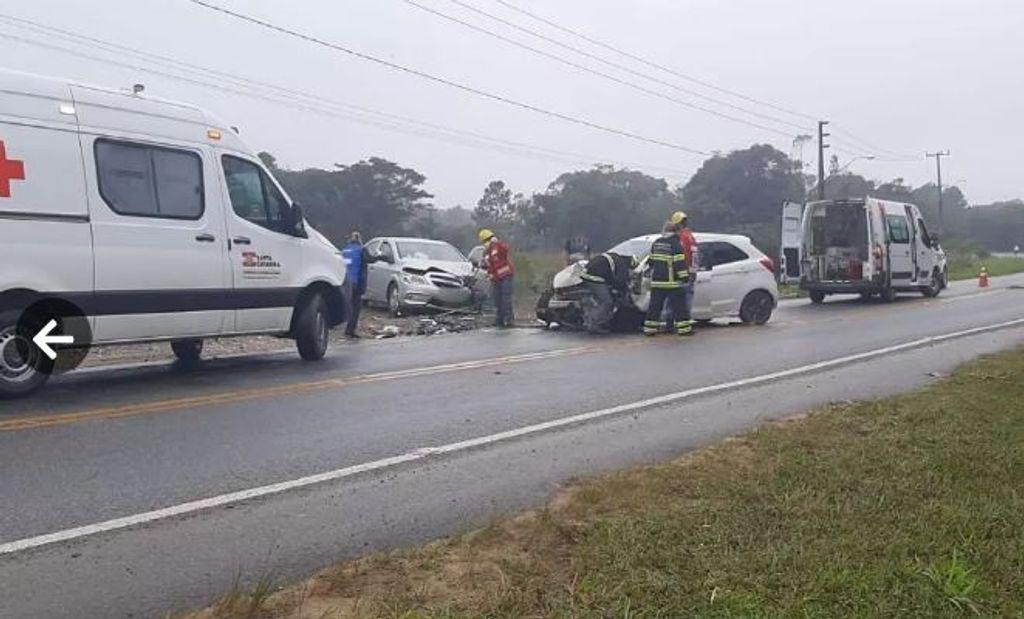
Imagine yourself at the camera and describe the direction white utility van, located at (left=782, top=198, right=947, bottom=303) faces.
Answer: facing away from the viewer and to the right of the viewer
